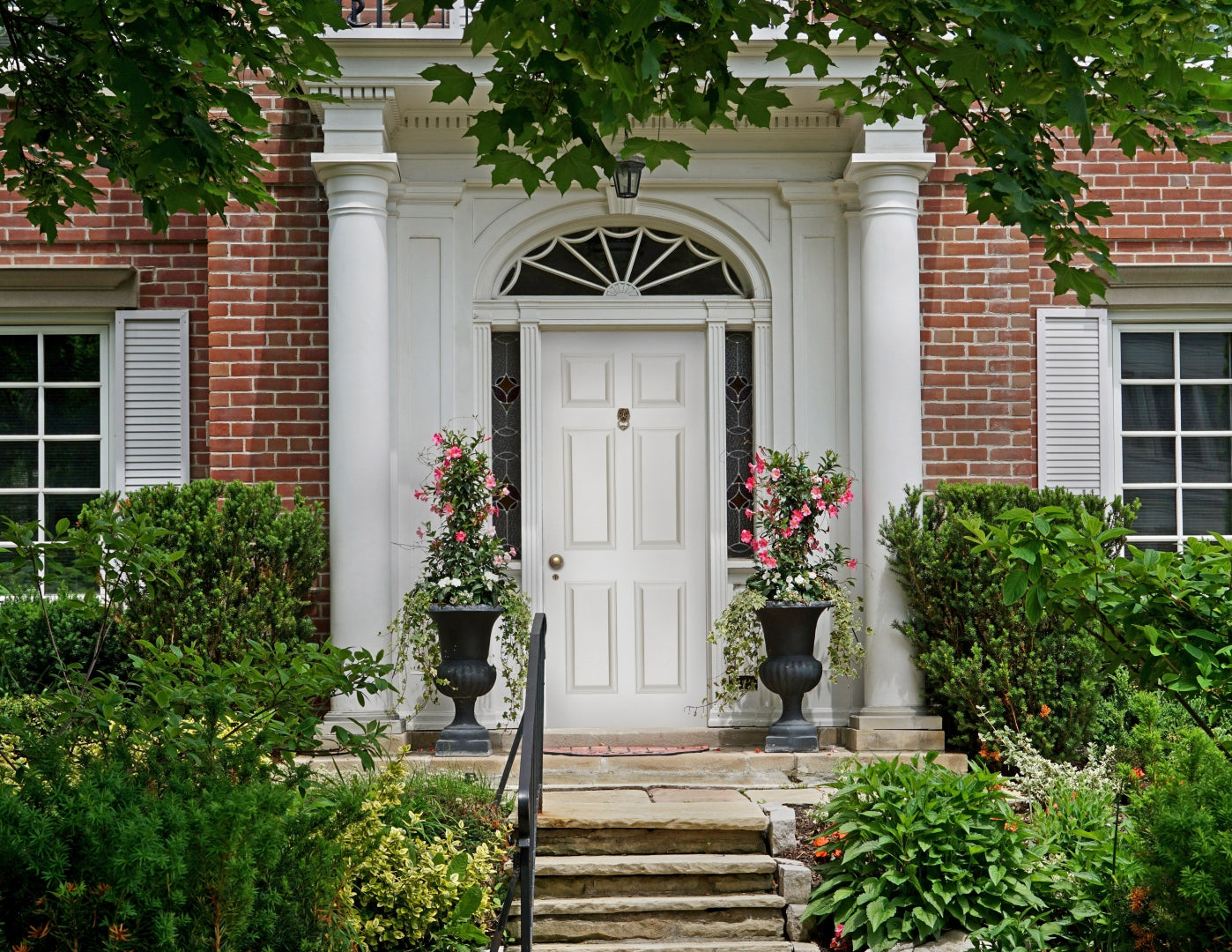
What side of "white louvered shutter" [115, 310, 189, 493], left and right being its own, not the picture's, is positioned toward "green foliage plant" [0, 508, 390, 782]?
front

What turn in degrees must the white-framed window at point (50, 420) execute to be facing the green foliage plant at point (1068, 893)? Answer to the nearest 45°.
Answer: approximately 45° to its left

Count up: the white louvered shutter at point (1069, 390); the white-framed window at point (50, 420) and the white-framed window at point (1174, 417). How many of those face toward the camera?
3

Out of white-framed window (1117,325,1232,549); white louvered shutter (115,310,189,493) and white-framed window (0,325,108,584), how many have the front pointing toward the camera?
3

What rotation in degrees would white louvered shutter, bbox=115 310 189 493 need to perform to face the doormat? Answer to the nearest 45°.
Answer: approximately 45° to its left

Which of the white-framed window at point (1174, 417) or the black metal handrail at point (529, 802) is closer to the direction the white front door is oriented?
the black metal handrail

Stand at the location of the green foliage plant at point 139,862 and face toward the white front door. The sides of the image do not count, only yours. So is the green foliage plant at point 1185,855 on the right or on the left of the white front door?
right

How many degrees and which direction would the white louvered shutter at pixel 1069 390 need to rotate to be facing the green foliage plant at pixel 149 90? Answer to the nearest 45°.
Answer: approximately 45° to its right

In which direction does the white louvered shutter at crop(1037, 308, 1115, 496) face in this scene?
toward the camera

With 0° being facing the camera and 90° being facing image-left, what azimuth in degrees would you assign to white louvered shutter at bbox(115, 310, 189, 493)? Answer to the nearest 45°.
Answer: approximately 0°

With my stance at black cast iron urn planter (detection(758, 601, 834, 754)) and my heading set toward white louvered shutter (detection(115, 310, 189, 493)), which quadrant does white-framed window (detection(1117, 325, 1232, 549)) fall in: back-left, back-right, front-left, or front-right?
back-right

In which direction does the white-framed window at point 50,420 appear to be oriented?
toward the camera

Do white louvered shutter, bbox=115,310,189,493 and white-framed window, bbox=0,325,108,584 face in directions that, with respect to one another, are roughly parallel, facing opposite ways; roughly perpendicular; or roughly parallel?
roughly parallel

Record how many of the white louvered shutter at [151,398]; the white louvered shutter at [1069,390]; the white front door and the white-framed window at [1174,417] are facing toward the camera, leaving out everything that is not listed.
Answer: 4
